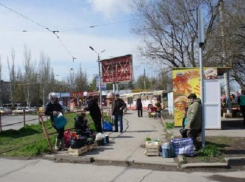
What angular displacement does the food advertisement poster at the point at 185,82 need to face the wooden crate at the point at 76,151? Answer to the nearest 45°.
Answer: approximately 45° to its right

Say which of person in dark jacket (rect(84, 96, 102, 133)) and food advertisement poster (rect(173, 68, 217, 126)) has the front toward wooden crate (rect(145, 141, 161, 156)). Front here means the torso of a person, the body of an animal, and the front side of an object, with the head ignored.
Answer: the food advertisement poster

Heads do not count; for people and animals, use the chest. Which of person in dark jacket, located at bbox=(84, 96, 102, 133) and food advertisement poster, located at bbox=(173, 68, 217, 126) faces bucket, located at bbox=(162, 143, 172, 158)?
the food advertisement poster

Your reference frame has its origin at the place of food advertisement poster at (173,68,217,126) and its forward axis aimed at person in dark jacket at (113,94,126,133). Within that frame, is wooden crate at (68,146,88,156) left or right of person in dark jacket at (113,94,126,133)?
left

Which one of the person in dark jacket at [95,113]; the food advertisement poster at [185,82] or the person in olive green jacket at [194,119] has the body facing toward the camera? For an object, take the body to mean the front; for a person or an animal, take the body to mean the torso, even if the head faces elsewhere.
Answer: the food advertisement poster
